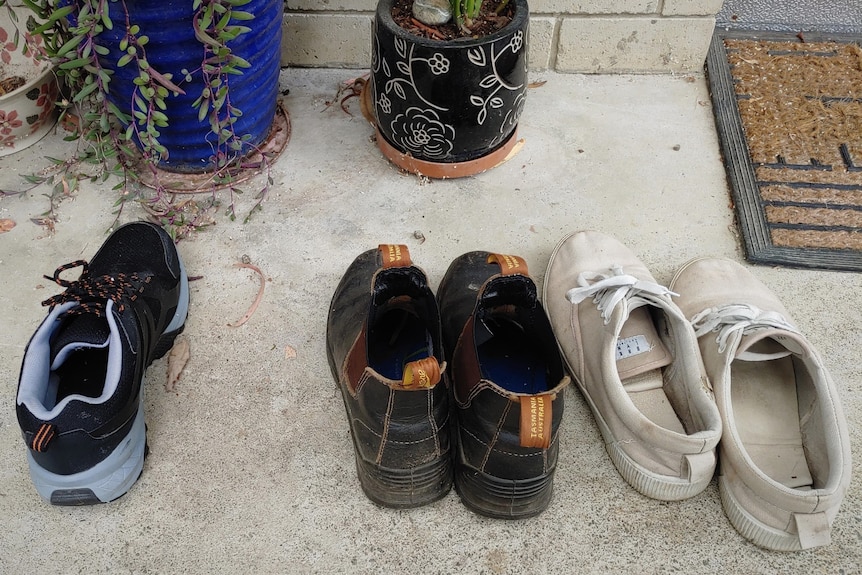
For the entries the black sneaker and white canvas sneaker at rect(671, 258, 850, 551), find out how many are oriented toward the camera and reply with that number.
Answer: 0

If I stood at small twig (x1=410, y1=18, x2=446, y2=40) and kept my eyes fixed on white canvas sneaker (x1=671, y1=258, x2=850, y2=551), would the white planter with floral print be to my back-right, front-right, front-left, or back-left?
back-right

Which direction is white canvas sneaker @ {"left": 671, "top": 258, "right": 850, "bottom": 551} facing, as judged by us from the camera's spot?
facing away from the viewer and to the left of the viewer

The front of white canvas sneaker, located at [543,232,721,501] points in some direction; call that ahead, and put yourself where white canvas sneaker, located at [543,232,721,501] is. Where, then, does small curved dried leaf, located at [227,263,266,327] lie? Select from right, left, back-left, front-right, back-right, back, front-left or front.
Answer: front-left

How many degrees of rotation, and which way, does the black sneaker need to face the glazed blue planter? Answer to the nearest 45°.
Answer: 0° — it already faces it

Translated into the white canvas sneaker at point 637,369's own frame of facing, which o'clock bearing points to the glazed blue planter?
The glazed blue planter is roughly at 11 o'clock from the white canvas sneaker.

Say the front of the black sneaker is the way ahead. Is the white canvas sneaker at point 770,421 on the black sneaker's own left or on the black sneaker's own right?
on the black sneaker's own right

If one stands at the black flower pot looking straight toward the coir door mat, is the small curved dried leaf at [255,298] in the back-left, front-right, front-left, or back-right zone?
back-right

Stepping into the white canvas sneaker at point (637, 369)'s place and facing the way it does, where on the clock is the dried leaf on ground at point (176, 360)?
The dried leaf on ground is roughly at 10 o'clock from the white canvas sneaker.

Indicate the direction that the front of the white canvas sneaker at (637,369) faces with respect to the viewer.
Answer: facing away from the viewer and to the left of the viewer

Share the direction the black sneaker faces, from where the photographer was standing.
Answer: facing away from the viewer and to the right of the viewer
